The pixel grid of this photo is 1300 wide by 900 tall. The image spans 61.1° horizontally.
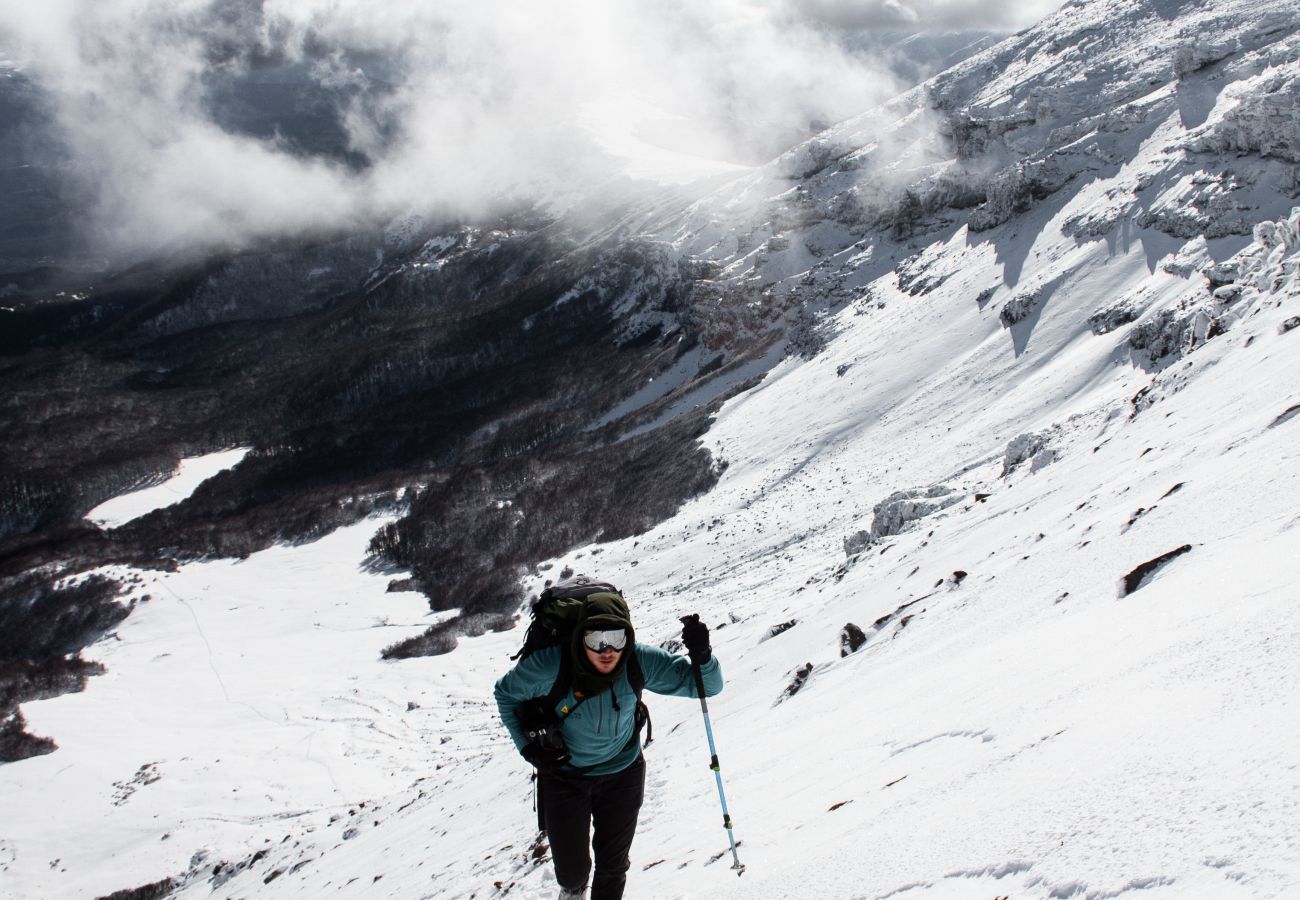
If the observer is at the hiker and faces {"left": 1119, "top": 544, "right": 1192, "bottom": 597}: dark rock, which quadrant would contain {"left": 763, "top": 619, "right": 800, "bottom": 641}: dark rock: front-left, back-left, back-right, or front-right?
front-left

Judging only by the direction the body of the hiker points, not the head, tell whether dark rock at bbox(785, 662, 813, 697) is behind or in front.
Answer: behind

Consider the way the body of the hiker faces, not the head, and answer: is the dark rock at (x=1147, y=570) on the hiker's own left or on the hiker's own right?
on the hiker's own left

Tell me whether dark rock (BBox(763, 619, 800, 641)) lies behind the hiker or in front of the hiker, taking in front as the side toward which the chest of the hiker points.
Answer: behind

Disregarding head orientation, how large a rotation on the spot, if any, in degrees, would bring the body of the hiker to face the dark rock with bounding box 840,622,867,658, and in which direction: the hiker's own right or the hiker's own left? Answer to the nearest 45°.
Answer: approximately 135° to the hiker's own left

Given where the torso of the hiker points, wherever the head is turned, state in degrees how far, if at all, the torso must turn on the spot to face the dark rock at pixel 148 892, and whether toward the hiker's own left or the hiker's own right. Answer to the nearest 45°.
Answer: approximately 135° to the hiker's own right

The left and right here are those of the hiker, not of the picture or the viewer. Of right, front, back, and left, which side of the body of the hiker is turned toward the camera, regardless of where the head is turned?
front
